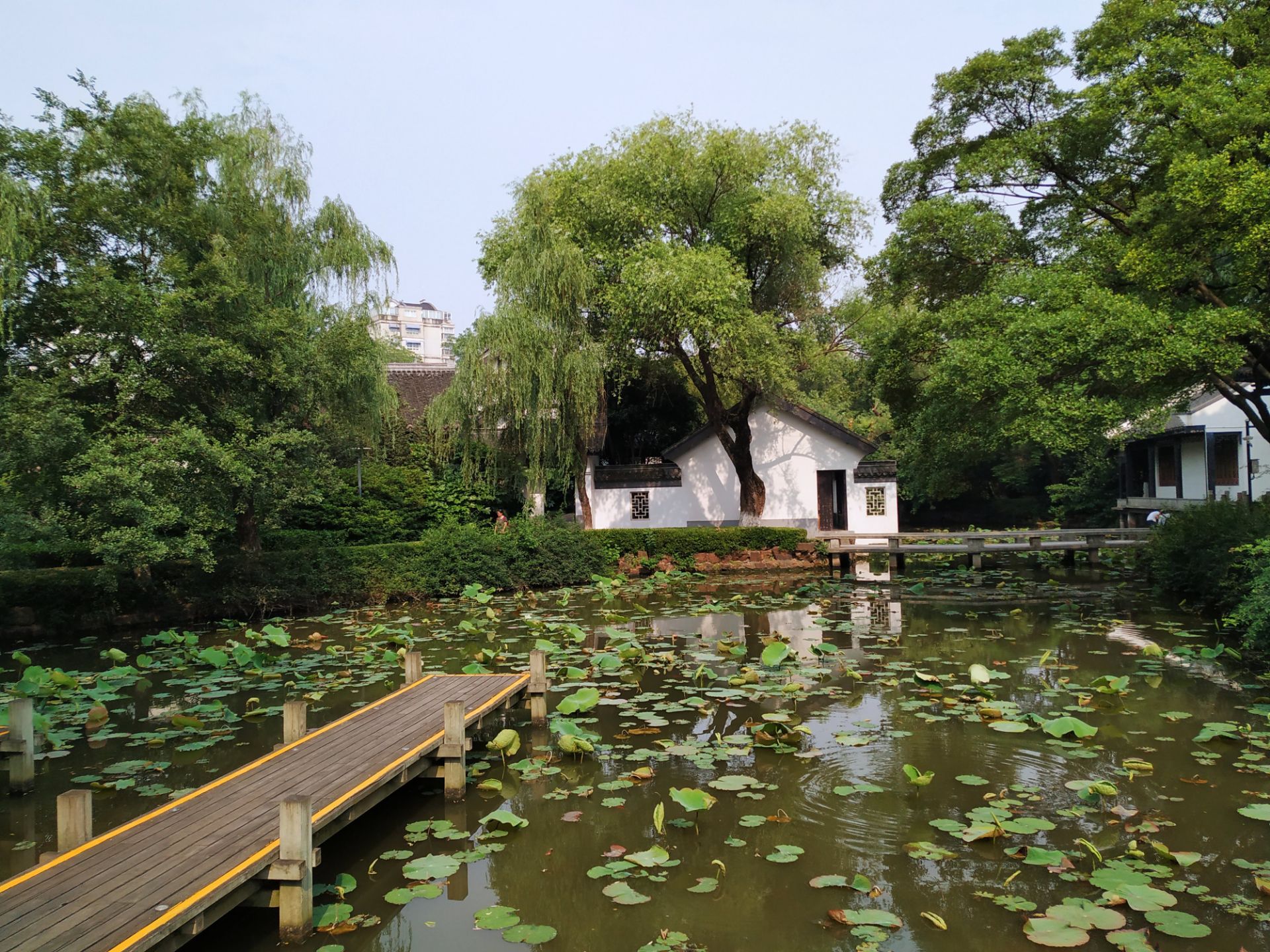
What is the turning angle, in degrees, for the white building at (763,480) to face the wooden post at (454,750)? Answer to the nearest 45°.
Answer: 0° — it already faces it

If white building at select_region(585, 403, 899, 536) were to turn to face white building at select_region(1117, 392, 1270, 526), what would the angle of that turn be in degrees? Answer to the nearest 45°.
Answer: approximately 90° to its left

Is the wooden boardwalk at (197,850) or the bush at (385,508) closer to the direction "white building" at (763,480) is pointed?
the wooden boardwalk

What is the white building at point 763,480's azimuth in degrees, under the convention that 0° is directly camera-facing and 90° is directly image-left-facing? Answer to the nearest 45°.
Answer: approximately 0°

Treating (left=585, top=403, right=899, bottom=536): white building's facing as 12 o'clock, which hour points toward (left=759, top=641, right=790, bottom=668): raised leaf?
The raised leaf is roughly at 12 o'clock from the white building.

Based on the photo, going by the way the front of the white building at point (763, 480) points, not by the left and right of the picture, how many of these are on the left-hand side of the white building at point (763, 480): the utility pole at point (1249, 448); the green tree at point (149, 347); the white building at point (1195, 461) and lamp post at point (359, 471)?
2

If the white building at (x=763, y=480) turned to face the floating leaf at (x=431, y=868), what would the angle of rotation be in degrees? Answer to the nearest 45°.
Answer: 0° — it already faces it

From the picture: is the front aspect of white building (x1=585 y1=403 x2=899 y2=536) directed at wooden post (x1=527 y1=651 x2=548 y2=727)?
yes
